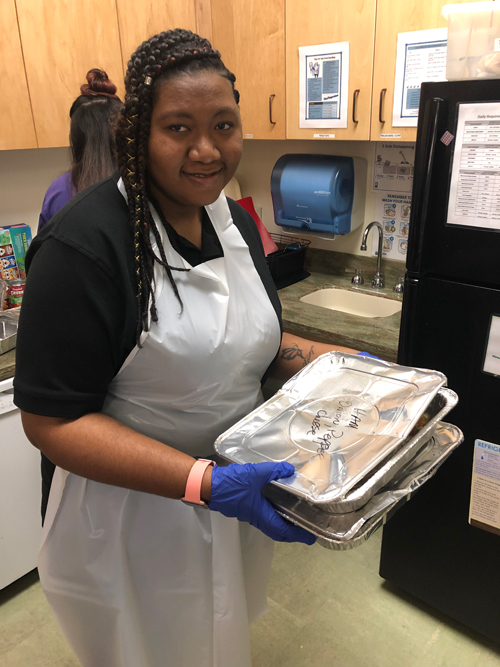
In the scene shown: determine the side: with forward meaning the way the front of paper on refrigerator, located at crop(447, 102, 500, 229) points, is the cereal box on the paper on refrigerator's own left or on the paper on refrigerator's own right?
on the paper on refrigerator's own right

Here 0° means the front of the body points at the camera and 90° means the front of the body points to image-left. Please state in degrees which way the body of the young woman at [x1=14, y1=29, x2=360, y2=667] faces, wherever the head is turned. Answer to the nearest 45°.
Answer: approximately 315°

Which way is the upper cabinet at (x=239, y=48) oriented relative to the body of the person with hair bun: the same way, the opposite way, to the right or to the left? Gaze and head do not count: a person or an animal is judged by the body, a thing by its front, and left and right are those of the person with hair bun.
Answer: the opposite way

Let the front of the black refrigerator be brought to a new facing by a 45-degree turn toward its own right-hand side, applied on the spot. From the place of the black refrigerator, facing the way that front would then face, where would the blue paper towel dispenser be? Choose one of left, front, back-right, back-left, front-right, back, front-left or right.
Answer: front-right

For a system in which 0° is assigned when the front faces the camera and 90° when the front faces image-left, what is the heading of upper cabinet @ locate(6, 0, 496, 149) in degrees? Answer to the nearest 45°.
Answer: approximately 0°

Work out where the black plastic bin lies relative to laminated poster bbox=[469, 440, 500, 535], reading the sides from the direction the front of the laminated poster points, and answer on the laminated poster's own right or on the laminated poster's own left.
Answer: on the laminated poster's own right

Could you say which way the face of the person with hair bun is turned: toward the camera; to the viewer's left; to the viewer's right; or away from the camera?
away from the camera

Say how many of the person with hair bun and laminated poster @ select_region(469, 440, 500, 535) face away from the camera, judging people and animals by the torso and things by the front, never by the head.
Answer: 1

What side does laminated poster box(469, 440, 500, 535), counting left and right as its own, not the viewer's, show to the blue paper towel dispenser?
right

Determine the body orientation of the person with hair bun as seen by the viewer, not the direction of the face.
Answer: away from the camera

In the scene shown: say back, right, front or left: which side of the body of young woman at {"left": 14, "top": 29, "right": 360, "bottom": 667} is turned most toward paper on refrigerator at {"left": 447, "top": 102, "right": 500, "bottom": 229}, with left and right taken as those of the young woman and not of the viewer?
left

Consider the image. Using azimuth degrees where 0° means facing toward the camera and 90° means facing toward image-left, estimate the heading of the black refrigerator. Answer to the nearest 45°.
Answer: approximately 45°
